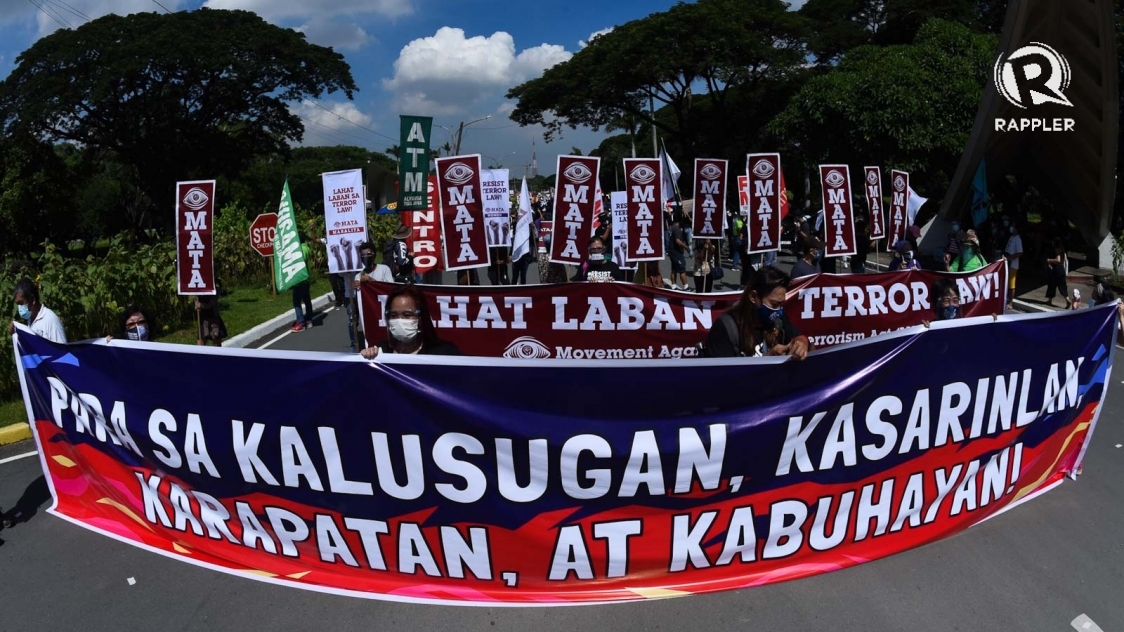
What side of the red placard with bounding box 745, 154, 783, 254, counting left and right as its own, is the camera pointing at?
front

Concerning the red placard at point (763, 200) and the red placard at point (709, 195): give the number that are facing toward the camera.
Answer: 2

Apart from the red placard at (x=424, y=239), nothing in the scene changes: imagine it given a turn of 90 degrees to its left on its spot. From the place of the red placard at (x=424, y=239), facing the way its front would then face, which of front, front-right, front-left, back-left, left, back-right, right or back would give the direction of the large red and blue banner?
right

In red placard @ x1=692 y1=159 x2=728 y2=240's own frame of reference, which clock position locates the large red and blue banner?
The large red and blue banner is roughly at 12 o'clock from the red placard.

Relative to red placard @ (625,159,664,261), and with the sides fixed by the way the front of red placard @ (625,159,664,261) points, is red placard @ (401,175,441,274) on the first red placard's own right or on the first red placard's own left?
on the first red placard's own right

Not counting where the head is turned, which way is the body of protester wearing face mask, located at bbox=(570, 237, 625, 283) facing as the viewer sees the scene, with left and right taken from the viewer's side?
facing the viewer

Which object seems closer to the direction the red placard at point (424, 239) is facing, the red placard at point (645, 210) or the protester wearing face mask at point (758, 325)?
the protester wearing face mask

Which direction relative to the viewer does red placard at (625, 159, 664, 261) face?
toward the camera

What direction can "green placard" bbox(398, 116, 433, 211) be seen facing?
toward the camera

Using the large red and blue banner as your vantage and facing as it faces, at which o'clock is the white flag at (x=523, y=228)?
The white flag is roughly at 6 o'clock from the large red and blue banner.

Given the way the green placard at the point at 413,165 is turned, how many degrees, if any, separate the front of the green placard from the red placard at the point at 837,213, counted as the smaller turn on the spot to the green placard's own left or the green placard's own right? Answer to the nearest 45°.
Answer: approximately 90° to the green placard's own left
